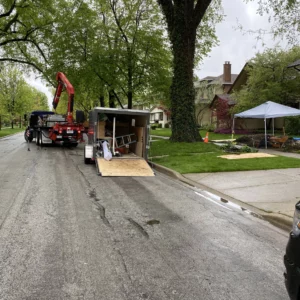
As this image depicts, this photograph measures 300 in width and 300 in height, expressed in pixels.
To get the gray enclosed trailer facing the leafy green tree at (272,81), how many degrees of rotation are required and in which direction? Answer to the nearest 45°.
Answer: approximately 45° to its right

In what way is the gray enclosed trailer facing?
away from the camera

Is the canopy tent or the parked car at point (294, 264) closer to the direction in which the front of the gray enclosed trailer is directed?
the canopy tent

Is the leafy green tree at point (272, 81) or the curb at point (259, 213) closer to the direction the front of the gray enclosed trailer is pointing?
the leafy green tree

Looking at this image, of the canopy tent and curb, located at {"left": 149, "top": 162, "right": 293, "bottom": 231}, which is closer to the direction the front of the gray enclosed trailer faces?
the canopy tent

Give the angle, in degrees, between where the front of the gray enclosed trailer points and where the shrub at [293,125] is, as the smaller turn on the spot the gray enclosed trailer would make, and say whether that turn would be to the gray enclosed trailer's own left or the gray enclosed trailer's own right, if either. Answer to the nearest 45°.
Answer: approximately 45° to the gray enclosed trailer's own right

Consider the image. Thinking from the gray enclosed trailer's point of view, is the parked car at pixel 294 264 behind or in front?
behind

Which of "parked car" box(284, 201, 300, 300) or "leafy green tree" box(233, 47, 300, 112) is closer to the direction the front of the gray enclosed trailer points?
the leafy green tree

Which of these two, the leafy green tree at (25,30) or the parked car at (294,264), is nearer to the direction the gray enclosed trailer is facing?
the leafy green tree
